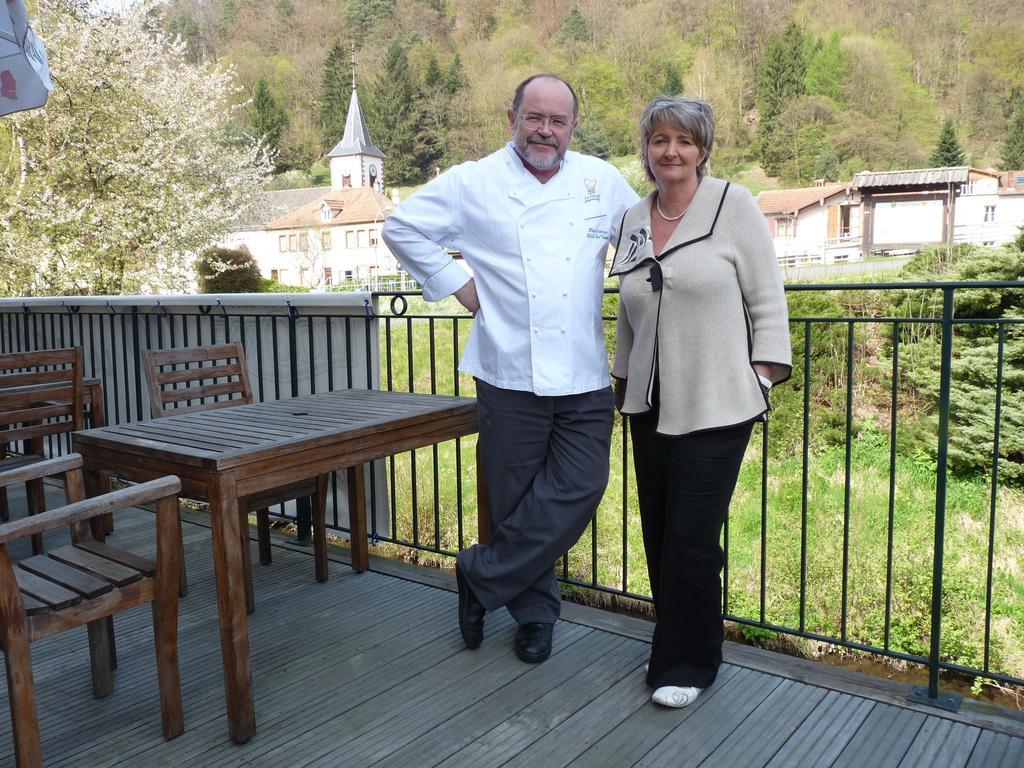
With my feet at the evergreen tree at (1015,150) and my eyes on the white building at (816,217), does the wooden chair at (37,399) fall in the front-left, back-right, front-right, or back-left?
front-left

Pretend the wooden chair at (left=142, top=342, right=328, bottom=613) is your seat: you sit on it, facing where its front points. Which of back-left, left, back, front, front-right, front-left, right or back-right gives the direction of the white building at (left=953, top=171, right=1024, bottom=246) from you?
left

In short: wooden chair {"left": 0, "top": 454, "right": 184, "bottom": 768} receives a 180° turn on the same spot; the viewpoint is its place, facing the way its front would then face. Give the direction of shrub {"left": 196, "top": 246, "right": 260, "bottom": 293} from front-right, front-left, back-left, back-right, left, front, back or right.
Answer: back-right

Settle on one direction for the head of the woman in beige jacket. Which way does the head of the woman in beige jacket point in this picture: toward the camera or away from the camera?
toward the camera

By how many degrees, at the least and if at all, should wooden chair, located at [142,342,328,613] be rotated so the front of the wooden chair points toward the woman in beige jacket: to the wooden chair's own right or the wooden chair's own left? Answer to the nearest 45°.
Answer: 0° — it already faces them

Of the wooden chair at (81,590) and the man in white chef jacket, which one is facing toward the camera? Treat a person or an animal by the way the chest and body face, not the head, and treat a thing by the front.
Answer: the man in white chef jacket

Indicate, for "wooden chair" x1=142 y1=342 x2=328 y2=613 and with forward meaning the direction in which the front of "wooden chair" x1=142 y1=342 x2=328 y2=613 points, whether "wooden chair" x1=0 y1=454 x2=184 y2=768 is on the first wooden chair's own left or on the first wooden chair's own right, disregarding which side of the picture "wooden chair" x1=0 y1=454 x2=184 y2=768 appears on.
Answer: on the first wooden chair's own right

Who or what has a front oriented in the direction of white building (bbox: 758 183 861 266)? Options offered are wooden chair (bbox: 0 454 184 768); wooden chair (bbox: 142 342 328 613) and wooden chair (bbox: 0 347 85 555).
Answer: wooden chair (bbox: 0 454 184 768)

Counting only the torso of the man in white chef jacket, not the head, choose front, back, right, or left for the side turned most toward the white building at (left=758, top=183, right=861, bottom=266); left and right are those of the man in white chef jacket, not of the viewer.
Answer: back

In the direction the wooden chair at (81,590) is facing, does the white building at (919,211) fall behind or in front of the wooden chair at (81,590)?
in front

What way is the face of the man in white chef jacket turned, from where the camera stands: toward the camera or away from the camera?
toward the camera

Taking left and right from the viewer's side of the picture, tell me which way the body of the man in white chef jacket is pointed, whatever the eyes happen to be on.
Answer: facing the viewer

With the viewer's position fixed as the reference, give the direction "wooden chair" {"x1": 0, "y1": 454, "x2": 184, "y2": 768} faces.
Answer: facing away from the viewer and to the right of the viewer

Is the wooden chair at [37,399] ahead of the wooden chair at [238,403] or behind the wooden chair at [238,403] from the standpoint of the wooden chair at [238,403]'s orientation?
behind

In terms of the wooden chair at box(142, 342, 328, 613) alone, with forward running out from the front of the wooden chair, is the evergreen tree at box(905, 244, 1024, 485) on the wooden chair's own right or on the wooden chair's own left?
on the wooden chair's own left
